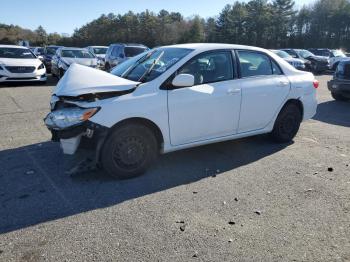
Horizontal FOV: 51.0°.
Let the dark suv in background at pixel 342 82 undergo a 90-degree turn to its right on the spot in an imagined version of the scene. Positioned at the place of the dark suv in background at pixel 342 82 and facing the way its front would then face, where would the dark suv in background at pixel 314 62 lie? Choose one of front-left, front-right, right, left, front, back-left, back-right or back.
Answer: front-right

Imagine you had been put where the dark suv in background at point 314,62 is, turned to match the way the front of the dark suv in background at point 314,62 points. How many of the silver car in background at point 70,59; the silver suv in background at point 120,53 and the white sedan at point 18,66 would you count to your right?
3

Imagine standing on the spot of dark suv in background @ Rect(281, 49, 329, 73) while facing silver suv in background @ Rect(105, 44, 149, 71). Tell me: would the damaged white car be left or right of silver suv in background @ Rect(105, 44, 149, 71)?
left

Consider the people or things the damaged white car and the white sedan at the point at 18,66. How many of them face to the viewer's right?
0

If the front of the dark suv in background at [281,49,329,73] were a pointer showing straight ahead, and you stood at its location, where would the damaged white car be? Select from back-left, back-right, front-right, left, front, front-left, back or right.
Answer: front-right

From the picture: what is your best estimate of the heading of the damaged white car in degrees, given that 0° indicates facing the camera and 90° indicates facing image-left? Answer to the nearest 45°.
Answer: approximately 45°

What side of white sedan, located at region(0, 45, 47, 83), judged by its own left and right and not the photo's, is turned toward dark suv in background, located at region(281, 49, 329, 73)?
left

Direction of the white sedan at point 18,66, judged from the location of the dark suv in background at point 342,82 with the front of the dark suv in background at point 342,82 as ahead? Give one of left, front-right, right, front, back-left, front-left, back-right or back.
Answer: front-right

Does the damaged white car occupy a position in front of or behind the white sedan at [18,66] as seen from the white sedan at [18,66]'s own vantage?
in front

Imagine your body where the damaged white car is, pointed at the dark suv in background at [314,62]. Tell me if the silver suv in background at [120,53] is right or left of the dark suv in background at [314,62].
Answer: left
